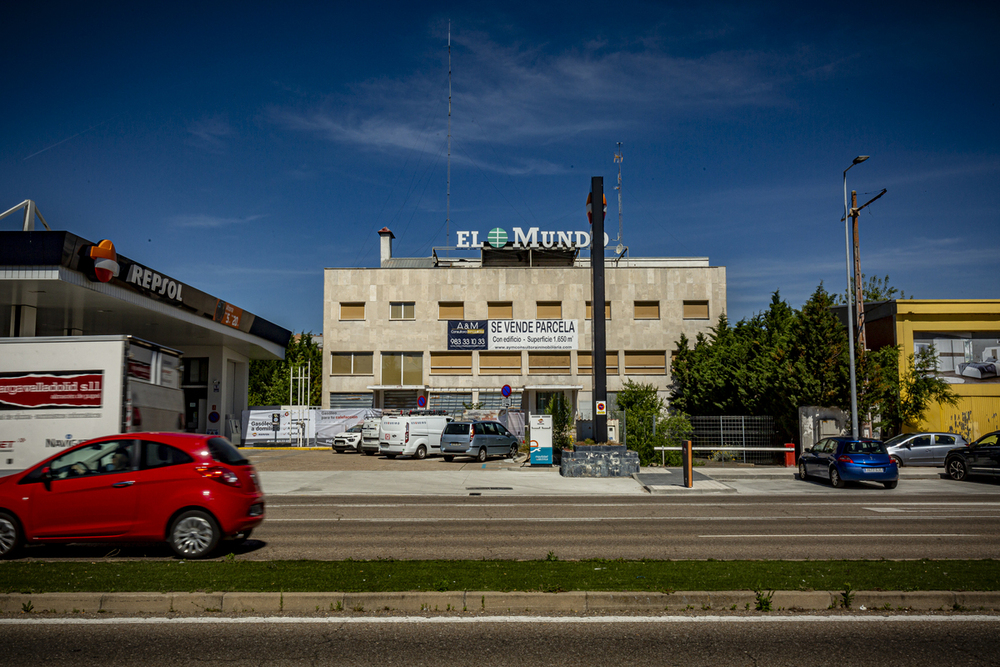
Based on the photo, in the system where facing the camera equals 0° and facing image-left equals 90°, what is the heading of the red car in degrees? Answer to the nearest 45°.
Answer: approximately 90°

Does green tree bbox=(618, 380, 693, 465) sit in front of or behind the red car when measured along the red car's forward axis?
behind

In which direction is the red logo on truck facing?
toward the camera

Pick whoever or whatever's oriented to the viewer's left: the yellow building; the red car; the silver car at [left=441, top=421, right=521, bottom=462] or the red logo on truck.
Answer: the red car

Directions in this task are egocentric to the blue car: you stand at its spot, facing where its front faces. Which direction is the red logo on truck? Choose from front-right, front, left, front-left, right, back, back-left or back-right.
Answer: left

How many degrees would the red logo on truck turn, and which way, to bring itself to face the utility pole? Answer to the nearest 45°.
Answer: approximately 90° to its left

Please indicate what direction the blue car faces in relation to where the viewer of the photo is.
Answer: facing away from the viewer and to the left of the viewer

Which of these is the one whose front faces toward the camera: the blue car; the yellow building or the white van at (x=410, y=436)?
the yellow building

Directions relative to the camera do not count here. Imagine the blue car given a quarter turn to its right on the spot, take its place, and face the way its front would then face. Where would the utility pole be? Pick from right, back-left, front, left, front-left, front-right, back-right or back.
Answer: front-left

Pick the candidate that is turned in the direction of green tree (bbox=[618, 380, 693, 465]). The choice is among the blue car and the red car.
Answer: the blue car

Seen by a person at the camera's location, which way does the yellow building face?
facing the viewer

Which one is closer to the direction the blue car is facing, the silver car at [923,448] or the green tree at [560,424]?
the green tree

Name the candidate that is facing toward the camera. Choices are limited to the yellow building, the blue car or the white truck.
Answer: the yellow building
